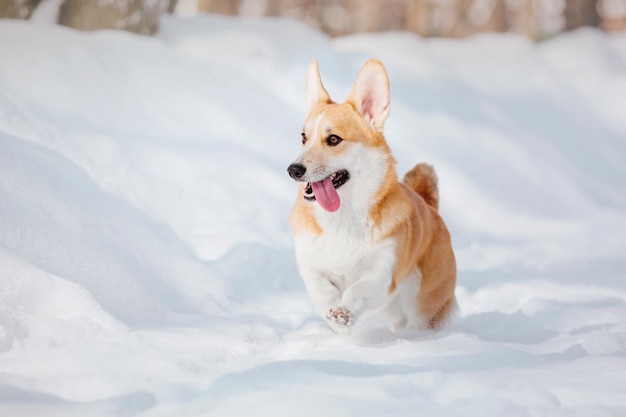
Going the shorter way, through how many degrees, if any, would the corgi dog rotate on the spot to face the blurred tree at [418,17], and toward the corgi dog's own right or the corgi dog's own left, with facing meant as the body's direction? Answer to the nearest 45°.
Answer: approximately 135° to the corgi dog's own right

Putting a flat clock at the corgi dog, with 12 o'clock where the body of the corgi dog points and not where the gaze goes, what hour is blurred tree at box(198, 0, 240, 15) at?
The blurred tree is roughly at 4 o'clock from the corgi dog.

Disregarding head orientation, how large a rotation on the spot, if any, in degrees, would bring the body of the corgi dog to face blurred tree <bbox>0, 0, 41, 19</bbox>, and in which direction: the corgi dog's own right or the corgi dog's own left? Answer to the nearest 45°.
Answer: approximately 90° to the corgi dog's own right

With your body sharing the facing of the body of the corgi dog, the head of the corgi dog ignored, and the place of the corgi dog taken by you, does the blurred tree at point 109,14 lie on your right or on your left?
on your right

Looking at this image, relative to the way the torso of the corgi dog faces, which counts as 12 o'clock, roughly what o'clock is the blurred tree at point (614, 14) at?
The blurred tree is roughly at 5 o'clock from the corgi dog.

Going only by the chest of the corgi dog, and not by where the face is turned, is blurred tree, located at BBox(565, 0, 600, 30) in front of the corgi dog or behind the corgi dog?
behind
